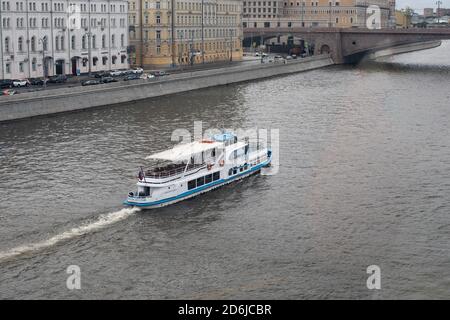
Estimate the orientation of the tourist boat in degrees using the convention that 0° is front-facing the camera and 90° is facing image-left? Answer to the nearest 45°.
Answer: approximately 225°
